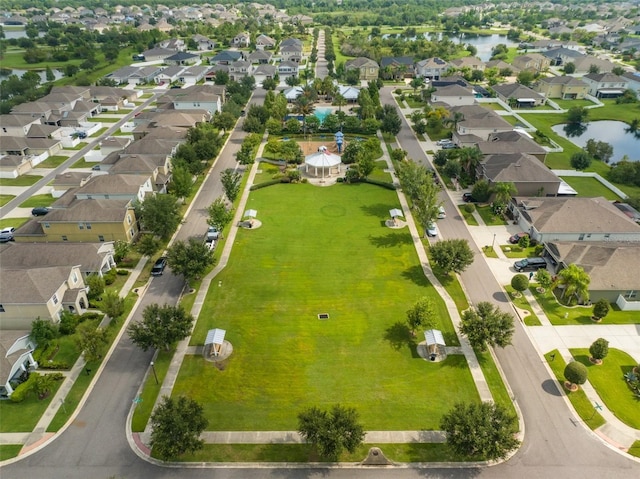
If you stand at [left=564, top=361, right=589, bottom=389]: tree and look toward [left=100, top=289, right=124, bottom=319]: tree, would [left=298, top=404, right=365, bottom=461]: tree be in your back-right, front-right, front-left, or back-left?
front-left

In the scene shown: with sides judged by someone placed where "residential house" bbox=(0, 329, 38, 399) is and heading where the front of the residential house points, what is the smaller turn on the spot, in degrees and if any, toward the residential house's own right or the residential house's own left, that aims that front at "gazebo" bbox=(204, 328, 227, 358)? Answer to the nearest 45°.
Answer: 0° — it already faces it

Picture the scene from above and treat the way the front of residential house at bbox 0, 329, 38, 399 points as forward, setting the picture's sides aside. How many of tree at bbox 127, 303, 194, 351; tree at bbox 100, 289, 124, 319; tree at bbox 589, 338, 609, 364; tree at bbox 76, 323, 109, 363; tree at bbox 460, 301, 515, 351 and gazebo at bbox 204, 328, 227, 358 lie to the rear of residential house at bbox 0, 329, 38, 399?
0

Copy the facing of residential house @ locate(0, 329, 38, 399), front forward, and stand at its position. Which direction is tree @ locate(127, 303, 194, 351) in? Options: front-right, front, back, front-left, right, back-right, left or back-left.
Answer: front

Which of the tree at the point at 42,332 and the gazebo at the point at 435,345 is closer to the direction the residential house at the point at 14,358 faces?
the gazebo

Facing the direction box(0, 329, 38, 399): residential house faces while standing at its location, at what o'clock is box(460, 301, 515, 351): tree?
The tree is roughly at 12 o'clock from the residential house.

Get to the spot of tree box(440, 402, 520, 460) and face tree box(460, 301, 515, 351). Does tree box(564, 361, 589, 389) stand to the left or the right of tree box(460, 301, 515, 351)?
right

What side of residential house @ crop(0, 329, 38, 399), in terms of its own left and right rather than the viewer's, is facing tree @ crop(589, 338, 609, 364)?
front

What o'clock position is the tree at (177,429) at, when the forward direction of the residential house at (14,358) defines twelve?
The tree is roughly at 1 o'clock from the residential house.

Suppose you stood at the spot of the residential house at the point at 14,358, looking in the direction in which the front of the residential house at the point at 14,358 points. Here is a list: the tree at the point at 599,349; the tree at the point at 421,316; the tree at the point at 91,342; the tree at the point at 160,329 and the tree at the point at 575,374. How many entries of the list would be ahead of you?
5

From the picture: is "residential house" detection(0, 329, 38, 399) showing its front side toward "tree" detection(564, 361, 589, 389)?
yes

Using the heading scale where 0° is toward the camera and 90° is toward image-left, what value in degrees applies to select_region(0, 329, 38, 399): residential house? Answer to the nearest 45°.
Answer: approximately 315°

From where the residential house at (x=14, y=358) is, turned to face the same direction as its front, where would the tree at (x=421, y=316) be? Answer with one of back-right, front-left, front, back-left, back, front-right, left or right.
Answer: front

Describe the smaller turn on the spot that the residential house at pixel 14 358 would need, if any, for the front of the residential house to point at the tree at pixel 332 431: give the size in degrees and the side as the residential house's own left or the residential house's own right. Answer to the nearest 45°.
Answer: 0° — it already faces it

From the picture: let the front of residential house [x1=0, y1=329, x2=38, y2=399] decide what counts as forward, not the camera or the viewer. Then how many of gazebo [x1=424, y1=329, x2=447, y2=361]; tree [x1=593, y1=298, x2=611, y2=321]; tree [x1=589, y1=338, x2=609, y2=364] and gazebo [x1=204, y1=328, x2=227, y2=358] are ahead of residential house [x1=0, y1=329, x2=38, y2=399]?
4

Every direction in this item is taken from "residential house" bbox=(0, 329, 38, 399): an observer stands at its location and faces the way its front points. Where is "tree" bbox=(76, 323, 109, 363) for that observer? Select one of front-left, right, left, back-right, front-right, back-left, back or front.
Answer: front

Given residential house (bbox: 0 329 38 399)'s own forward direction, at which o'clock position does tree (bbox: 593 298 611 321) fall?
The tree is roughly at 12 o'clock from the residential house.

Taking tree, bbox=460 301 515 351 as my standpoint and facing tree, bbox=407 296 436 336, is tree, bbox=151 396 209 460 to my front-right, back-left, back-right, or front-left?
front-left

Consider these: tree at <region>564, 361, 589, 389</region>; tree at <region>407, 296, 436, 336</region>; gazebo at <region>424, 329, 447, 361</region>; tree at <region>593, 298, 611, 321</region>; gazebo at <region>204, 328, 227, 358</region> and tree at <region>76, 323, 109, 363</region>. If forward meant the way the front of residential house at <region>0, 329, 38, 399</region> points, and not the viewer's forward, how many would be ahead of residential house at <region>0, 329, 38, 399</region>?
6

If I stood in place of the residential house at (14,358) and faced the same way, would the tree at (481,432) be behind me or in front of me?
in front
